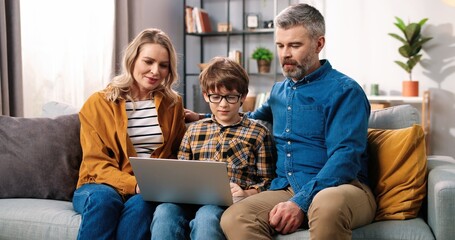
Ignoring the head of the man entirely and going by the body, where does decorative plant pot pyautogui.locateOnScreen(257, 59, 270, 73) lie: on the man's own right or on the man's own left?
on the man's own right

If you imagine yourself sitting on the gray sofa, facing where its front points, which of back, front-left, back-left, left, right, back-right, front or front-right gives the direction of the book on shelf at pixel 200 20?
back

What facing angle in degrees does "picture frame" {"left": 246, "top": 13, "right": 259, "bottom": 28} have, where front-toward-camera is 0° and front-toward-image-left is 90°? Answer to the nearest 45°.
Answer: approximately 0°

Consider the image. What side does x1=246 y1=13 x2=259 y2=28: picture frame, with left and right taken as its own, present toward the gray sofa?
front

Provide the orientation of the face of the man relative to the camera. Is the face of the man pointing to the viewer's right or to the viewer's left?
to the viewer's left

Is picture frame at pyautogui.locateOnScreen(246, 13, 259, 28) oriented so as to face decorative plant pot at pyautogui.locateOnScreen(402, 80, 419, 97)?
no

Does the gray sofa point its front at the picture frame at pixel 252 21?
no

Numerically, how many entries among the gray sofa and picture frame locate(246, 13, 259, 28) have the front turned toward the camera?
2

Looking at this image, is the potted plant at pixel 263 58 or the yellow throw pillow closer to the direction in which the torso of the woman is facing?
the yellow throw pillow

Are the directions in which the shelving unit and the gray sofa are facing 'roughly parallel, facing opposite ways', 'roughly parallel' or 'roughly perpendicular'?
roughly parallel

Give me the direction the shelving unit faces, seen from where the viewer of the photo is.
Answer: facing the viewer

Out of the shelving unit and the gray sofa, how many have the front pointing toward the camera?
2

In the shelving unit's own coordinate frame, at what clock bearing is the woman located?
The woman is roughly at 12 o'clock from the shelving unit.

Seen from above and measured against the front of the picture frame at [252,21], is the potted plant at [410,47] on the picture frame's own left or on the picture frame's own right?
on the picture frame's own left

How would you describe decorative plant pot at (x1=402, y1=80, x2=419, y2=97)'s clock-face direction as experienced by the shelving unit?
The decorative plant pot is roughly at 10 o'clock from the shelving unit.

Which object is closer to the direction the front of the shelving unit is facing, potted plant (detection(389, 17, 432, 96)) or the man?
the man
